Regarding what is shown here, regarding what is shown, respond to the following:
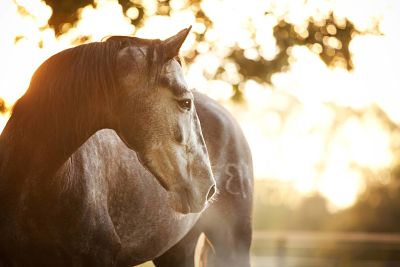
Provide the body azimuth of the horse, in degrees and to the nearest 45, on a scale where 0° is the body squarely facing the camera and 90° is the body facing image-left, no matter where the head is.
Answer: approximately 45°
